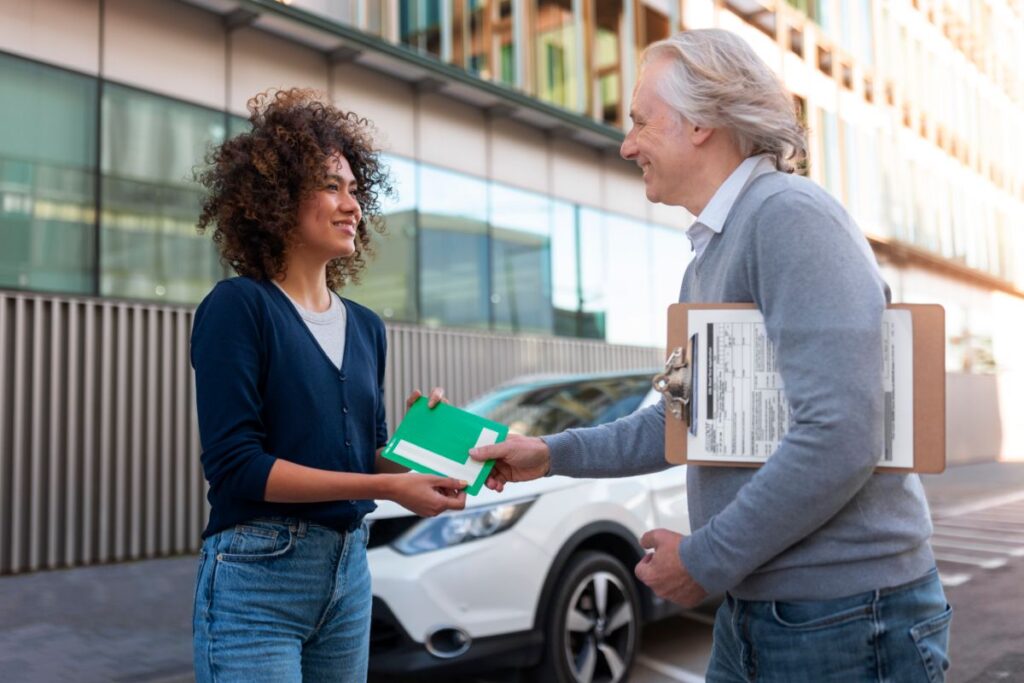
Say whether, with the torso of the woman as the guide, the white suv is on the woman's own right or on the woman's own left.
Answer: on the woman's own left

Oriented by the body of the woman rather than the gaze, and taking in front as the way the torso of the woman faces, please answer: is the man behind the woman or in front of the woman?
in front

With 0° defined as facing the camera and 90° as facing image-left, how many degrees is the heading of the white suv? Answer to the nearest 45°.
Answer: approximately 45°

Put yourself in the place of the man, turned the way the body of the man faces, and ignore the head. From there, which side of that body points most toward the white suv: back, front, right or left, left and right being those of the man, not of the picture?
right

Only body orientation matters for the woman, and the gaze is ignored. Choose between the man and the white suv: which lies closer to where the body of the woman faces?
the man

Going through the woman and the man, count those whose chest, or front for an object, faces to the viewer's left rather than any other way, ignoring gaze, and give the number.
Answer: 1

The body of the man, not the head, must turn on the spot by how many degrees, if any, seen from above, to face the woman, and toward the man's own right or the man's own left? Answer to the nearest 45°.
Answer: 0° — they already face them

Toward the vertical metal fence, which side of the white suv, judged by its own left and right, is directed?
right

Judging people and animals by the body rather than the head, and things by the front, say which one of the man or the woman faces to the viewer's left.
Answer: the man

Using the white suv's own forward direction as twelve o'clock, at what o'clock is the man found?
The man is roughly at 10 o'clock from the white suv.

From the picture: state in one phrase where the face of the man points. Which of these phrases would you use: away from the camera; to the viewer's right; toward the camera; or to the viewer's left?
to the viewer's left

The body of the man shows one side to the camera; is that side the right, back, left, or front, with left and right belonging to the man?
left

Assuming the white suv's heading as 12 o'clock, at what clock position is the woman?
The woman is roughly at 11 o'clock from the white suv.

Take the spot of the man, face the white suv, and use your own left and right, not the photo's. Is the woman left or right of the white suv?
left

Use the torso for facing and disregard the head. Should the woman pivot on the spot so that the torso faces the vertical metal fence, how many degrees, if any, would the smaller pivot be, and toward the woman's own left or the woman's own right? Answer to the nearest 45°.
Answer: approximately 135° to the woman's own left
